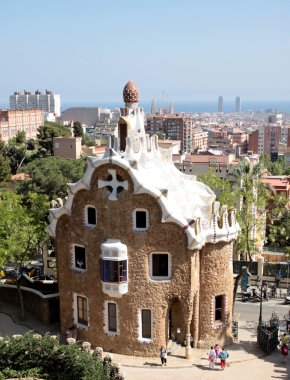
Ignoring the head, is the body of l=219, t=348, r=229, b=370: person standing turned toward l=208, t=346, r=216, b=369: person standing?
no

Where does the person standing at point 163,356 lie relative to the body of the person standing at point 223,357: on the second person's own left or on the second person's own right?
on the second person's own left

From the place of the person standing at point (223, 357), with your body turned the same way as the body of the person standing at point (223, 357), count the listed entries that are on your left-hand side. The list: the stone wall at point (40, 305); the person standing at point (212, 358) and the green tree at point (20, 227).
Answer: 3

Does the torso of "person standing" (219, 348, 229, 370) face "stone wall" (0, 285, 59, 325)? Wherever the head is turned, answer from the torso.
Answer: no

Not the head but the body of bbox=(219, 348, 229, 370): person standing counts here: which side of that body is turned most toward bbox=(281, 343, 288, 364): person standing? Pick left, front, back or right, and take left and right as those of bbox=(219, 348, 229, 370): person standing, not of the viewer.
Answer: right

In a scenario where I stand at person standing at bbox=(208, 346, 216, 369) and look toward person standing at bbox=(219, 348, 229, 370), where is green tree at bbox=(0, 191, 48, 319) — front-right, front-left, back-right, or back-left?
back-left

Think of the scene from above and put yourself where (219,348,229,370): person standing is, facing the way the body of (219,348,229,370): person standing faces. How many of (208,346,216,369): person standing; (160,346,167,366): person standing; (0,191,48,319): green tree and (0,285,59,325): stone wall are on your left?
4

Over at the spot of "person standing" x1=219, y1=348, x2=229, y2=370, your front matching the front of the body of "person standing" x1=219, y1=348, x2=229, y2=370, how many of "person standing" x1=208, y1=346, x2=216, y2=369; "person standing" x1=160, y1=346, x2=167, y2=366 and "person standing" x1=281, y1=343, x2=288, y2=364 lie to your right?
1

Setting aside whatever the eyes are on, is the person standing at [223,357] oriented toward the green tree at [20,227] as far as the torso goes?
no

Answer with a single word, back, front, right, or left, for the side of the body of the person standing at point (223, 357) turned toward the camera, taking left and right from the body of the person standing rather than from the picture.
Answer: back
